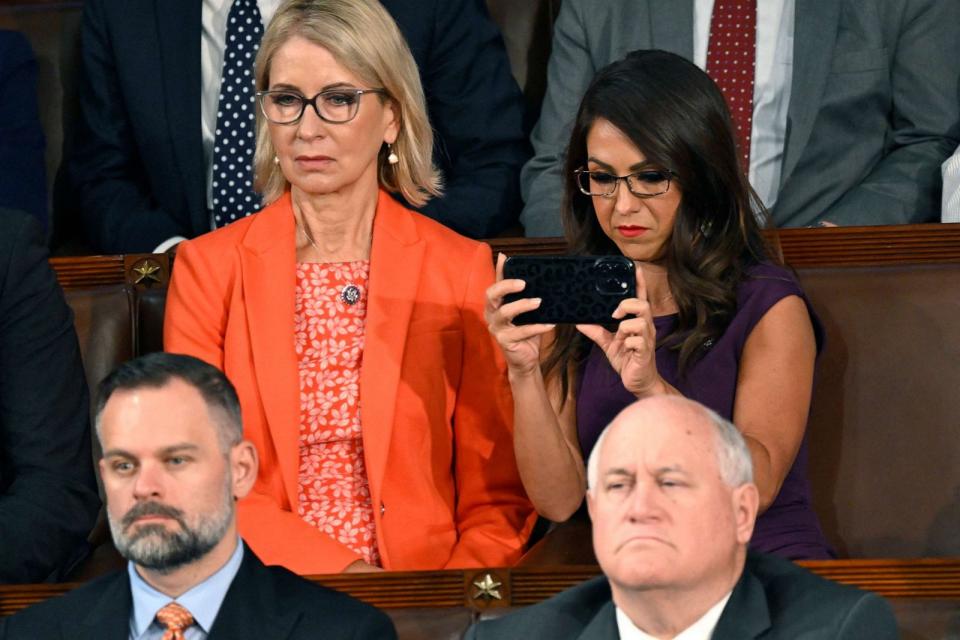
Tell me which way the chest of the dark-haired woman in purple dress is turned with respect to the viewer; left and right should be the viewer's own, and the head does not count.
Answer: facing the viewer and to the left of the viewer

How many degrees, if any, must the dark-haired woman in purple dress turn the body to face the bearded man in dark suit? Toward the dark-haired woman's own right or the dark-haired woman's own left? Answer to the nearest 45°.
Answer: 0° — they already face them

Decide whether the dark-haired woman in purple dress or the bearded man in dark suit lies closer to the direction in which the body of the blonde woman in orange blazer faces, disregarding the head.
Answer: the bearded man in dark suit

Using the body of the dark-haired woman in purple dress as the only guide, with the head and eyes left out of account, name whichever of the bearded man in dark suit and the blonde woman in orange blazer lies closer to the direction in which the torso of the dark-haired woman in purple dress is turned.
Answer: the bearded man in dark suit

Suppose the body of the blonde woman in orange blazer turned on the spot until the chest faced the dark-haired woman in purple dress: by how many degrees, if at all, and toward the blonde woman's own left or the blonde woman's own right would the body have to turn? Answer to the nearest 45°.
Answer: approximately 90° to the blonde woman's own left

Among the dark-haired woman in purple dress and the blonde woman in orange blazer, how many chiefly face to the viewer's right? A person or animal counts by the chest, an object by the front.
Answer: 0

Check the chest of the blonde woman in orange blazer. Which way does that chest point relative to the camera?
toward the camera
